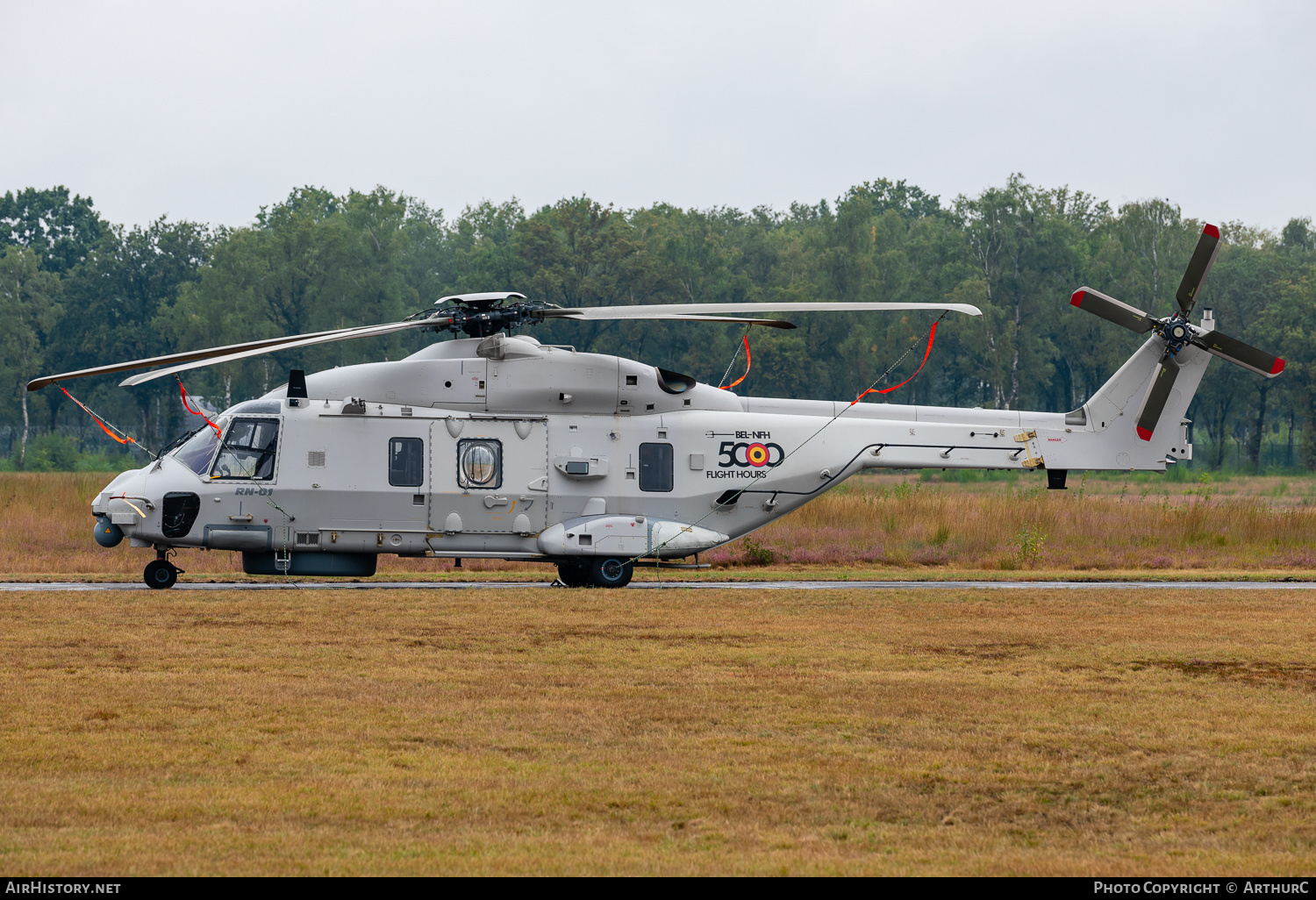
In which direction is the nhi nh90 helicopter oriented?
to the viewer's left
